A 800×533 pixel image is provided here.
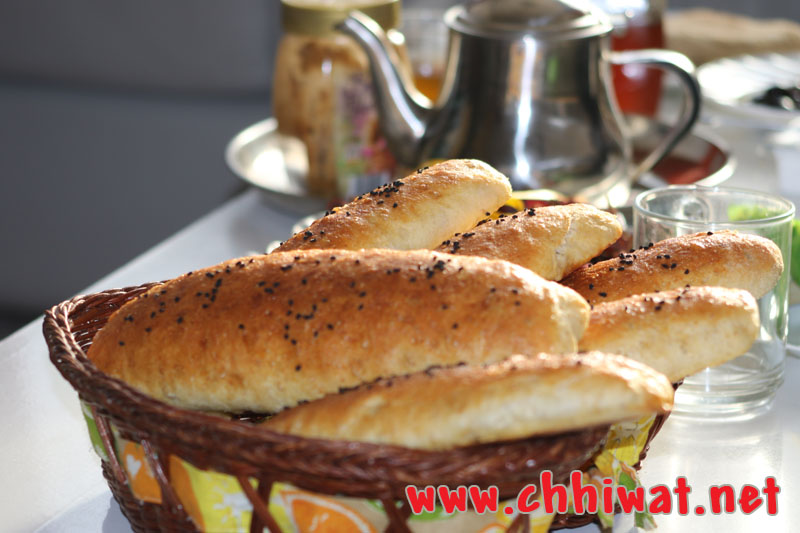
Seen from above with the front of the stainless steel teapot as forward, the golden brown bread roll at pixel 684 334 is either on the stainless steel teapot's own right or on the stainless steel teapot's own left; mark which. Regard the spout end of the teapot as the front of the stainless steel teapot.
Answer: on the stainless steel teapot's own left

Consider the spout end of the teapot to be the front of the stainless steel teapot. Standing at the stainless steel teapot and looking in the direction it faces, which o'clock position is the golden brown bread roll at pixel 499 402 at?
The golden brown bread roll is roughly at 9 o'clock from the stainless steel teapot.

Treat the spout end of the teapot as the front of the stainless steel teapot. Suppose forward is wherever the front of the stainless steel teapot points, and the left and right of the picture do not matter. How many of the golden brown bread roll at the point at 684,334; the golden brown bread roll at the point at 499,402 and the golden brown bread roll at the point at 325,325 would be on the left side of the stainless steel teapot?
3

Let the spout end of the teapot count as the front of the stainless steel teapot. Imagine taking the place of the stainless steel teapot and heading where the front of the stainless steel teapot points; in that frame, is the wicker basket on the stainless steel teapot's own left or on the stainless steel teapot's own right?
on the stainless steel teapot's own left

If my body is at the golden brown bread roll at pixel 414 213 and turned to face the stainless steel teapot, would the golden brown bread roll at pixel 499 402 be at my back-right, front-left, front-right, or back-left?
back-right

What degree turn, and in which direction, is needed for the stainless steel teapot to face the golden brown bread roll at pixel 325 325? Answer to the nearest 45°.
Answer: approximately 90° to its left

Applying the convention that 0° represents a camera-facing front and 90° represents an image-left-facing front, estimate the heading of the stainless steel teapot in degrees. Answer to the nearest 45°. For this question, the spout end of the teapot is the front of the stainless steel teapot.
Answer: approximately 90°
